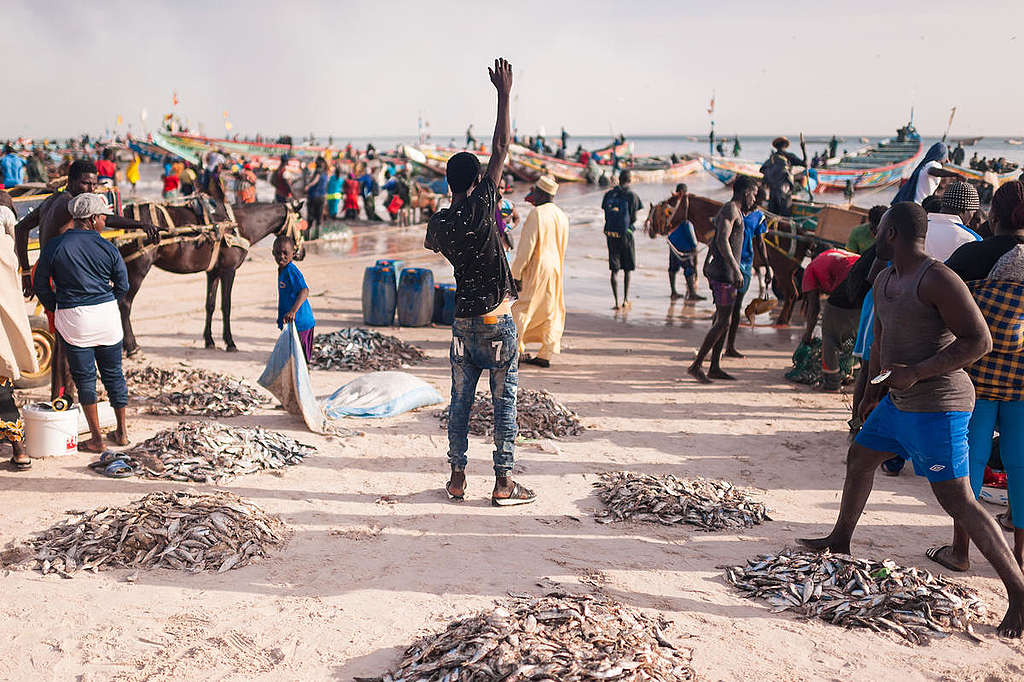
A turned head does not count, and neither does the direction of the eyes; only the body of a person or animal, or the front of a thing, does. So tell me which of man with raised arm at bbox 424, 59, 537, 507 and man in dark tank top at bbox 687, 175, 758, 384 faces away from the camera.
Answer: the man with raised arm

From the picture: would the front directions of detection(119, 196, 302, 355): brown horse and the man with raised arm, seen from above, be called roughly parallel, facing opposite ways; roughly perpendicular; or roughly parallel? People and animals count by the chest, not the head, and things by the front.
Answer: roughly perpendicular

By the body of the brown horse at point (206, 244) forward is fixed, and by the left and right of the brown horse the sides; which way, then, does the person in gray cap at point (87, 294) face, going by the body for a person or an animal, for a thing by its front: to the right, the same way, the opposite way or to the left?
to the left

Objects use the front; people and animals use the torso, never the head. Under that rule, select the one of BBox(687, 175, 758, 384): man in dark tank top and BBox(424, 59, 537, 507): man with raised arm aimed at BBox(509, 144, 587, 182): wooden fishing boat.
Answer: the man with raised arm

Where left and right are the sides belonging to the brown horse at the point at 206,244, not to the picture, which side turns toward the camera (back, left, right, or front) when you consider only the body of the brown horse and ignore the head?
right

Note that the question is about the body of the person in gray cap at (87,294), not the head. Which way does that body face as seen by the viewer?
away from the camera

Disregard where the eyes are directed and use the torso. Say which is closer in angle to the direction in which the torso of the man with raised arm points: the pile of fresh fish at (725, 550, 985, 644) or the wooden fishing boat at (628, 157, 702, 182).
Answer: the wooden fishing boat

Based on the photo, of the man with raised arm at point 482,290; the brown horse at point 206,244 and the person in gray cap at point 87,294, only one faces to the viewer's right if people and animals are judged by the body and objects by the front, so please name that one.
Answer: the brown horse

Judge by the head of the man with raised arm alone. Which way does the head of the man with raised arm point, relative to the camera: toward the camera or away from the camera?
away from the camera

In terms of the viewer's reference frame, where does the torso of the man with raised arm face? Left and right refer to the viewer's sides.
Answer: facing away from the viewer
